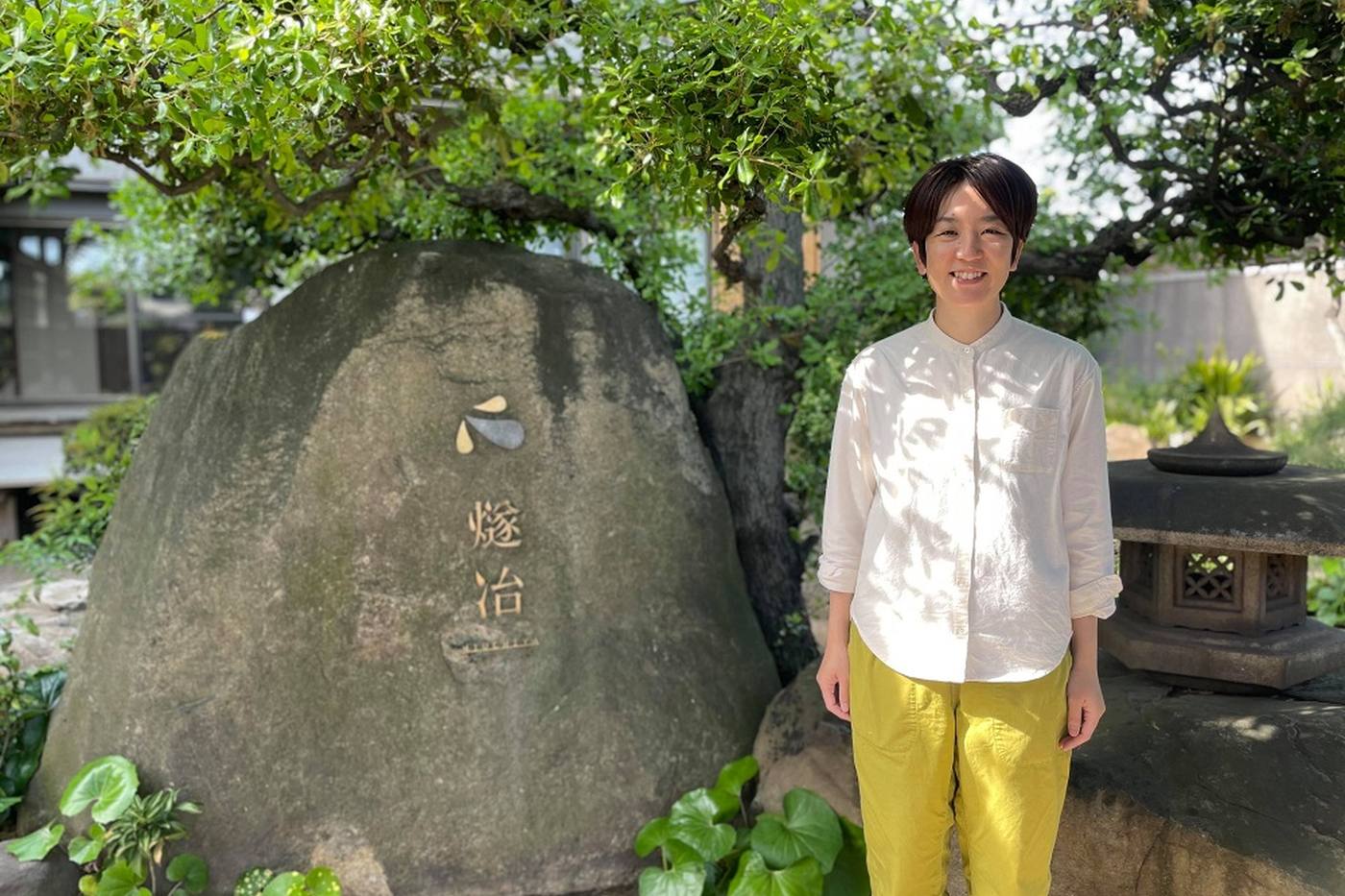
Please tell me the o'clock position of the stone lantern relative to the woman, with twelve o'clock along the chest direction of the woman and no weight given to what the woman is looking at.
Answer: The stone lantern is roughly at 7 o'clock from the woman.

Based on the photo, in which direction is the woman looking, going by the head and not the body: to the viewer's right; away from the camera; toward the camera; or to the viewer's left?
toward the camera

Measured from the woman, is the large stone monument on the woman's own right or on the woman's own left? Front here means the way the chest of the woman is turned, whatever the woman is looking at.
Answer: on the woman's own right

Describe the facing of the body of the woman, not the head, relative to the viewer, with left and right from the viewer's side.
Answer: facing the viewer
